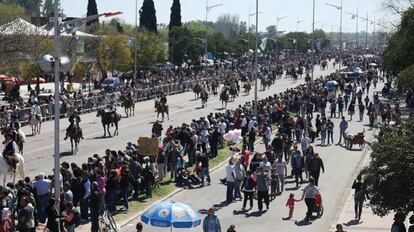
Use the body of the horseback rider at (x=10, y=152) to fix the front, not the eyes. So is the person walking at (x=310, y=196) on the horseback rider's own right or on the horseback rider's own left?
on the horseback rider's own left

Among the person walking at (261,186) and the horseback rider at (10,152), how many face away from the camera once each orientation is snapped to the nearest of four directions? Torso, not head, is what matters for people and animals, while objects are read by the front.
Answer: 0

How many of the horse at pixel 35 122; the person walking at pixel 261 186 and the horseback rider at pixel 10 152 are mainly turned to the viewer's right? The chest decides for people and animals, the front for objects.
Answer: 0

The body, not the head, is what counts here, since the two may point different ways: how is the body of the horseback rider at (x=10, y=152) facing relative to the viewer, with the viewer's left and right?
facing the viewer and to the left of the viewer

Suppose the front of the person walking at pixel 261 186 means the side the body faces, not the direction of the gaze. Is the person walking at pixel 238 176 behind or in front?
behind

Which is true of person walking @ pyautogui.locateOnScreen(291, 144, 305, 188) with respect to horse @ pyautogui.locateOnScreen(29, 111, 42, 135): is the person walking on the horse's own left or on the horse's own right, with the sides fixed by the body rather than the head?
on the horse's own left

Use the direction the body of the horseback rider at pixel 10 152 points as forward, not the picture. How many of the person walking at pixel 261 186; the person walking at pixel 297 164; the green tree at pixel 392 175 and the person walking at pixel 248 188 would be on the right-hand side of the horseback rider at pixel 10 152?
0

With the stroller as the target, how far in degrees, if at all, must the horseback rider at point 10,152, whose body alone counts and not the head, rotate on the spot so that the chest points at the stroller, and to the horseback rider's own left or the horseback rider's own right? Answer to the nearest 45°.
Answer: approximately 90° to the horseback rider's own left

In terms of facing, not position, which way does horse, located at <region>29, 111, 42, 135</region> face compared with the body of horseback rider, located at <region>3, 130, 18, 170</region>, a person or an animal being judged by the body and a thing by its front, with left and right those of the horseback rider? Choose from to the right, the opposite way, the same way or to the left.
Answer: the same way

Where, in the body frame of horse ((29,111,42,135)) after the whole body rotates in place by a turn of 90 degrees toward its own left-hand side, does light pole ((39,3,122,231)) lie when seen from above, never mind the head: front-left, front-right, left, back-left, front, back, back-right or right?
front-right

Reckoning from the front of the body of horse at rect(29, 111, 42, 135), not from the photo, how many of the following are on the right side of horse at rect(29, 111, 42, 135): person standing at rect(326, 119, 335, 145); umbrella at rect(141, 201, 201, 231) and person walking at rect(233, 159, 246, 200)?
0

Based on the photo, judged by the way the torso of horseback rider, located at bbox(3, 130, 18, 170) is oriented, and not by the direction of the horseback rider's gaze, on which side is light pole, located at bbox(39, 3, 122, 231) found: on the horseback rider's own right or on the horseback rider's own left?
on the horseback rider's own left

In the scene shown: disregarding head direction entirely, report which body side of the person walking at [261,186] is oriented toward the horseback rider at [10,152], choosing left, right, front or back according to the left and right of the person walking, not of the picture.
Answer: right

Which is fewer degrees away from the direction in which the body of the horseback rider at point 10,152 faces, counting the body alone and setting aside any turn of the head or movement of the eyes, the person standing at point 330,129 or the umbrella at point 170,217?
the umbrella

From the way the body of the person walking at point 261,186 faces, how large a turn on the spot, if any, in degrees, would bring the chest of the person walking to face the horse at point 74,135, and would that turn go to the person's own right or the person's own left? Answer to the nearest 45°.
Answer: approximately 135° to the person's own right

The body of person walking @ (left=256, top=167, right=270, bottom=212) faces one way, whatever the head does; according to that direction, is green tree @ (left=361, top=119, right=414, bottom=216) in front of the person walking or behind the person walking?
in front

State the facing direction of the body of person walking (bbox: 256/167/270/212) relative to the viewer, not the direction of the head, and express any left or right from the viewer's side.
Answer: facing the viewer
